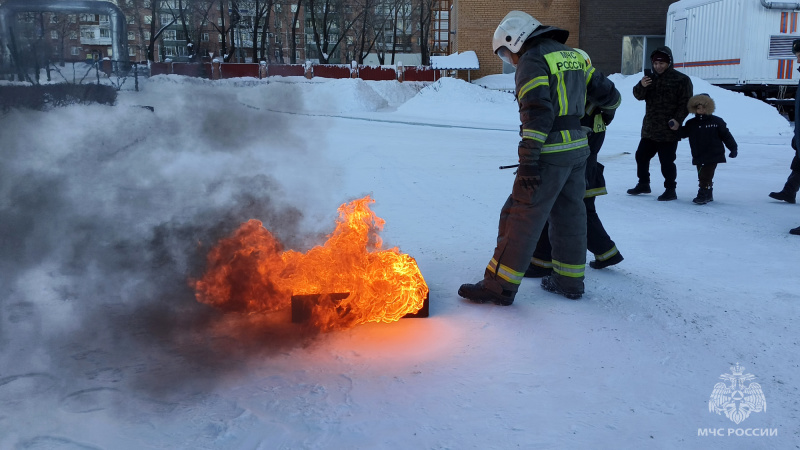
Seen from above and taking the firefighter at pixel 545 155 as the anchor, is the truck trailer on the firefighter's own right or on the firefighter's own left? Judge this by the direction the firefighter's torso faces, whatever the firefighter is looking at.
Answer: on the firefighter's own right

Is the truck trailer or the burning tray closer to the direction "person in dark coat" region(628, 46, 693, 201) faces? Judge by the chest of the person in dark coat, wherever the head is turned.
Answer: the burning tray

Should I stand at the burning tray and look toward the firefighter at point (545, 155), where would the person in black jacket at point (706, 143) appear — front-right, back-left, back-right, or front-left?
front-left

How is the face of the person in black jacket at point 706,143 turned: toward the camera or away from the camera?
toward the camera

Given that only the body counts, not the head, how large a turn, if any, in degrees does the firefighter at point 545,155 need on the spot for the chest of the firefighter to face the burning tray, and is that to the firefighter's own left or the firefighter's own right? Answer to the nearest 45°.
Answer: approximately 90° to the firefighter's own left

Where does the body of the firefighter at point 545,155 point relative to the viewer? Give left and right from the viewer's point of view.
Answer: facing away from the viewer and to the left of the viewer

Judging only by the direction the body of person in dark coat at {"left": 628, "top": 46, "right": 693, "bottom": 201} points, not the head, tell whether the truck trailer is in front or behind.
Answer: behind
